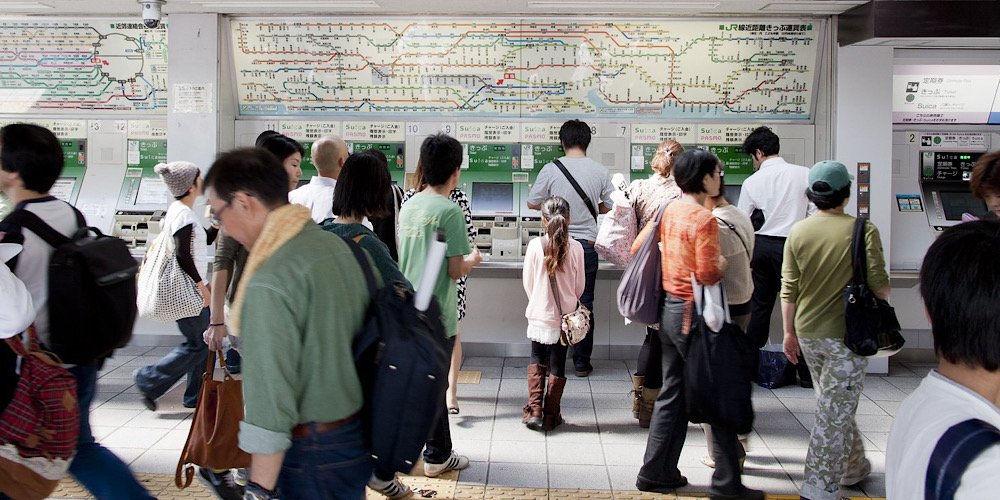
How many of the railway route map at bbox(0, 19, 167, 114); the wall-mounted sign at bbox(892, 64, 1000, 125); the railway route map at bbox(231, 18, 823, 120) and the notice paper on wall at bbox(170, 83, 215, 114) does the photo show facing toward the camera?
4

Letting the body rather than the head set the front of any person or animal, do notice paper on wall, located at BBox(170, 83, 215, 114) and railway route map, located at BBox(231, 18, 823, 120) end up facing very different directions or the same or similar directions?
same or similar directions

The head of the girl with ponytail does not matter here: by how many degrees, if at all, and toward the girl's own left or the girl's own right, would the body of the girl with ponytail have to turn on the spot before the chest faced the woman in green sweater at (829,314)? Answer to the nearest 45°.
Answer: approximately 135° to the girl's own right

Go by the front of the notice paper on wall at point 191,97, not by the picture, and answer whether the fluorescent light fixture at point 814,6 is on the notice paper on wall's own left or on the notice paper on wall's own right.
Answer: on the notice paper on wall's own left

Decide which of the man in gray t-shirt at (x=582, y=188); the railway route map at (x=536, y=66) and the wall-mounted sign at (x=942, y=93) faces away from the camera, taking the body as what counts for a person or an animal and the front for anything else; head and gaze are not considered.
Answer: the man in gray t-shirt

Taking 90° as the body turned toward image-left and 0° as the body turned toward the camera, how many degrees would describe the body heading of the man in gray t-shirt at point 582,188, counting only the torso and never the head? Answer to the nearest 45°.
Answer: approximately 180°

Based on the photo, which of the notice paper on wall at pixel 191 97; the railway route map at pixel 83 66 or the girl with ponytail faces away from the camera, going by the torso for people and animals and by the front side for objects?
the girl with ponytail

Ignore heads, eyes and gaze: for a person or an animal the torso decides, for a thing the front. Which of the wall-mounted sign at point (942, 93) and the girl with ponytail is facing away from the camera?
the girl with ponytail

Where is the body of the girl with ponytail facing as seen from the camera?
away from the camera

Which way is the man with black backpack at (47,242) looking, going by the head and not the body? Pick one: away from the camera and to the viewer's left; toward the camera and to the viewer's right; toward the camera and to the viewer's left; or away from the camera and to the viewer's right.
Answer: away from the camera and to the viewer's left

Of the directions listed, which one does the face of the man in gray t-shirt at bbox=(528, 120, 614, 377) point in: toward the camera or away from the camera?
away from the camera

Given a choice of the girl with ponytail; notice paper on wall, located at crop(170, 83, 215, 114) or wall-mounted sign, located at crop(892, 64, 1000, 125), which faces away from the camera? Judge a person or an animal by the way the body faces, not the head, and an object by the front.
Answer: the girl with ponytail

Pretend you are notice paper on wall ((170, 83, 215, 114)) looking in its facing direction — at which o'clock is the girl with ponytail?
The girl with ponytail is roughly at 11 o'clock from the notice paper on wall.

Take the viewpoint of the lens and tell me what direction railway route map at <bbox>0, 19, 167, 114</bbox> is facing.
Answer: facing the viewer

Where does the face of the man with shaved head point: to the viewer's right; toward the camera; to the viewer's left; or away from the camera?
away from the camera

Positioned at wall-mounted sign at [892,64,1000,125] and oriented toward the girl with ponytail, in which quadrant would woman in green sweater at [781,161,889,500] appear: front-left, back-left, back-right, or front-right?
front-left
